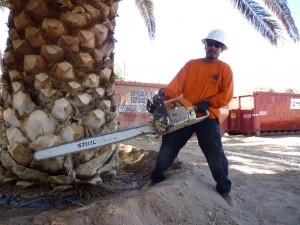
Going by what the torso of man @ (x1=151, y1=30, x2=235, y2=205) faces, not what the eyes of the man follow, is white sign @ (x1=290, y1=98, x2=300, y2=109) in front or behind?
behind

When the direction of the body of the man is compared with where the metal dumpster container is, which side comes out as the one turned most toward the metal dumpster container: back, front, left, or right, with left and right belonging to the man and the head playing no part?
back

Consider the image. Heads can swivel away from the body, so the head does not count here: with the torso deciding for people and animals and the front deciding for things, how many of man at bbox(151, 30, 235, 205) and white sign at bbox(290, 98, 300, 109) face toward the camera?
2

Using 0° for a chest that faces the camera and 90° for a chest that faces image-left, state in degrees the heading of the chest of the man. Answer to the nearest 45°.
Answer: approximately 0°

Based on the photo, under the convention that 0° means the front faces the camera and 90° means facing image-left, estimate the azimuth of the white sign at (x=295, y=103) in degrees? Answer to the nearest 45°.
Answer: approximately 0°

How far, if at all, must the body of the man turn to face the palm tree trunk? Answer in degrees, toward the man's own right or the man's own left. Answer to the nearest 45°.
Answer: approximately 45° to the man's own right

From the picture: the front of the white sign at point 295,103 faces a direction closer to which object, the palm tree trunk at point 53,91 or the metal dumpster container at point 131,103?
the palm tree trunk

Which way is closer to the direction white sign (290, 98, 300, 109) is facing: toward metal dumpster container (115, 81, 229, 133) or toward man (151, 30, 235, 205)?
the man
